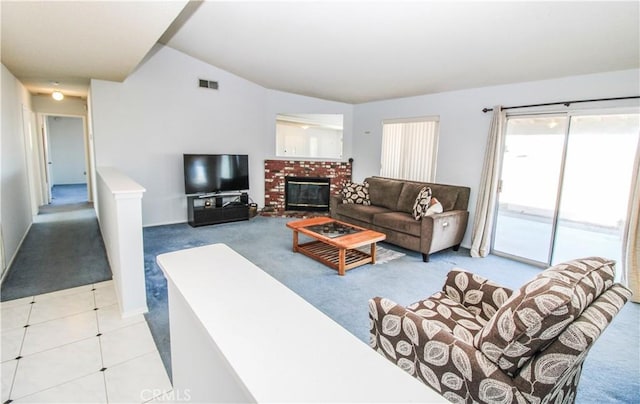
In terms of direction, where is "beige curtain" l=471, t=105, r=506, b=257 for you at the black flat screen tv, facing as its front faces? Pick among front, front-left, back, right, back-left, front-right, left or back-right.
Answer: front-left

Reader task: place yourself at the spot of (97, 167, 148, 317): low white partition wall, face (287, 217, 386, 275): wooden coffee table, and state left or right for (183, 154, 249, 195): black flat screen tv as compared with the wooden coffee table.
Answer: left

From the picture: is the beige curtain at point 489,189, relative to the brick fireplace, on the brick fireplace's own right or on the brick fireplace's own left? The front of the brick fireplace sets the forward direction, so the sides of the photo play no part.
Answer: on the brick fireplace's own left

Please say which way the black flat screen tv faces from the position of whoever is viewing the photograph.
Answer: facing the viewer

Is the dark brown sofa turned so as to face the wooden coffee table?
yes

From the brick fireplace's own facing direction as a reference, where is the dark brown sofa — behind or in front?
in front

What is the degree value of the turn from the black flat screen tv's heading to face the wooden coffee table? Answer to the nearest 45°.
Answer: approximately 45° to its left

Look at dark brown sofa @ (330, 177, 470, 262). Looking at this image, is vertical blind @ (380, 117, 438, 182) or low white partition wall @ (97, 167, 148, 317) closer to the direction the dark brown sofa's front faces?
the low white partition wall

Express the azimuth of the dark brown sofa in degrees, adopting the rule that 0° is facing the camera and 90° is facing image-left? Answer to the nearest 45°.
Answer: approximately 45°

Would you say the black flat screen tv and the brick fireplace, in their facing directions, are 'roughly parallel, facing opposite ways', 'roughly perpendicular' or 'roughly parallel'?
roughly parallel

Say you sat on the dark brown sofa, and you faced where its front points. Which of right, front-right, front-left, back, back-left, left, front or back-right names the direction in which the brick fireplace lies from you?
right

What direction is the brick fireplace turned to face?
toward the camera

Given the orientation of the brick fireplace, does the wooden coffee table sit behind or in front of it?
in front

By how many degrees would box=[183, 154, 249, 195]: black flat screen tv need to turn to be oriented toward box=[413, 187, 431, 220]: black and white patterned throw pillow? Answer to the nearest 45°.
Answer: approximately 45° to its left

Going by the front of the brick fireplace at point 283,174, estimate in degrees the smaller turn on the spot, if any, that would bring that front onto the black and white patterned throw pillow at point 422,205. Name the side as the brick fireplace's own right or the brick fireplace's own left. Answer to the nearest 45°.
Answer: approximately 45° to the brick fireplace's own left

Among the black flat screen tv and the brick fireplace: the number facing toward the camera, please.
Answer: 2

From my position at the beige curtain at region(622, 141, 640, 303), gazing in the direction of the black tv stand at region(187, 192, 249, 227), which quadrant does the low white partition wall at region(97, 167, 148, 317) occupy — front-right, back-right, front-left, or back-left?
front-left
